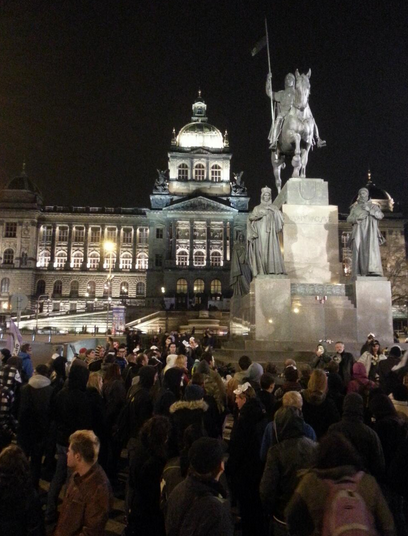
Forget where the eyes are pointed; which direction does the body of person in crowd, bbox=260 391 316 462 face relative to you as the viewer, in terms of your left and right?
facing away from the viewer

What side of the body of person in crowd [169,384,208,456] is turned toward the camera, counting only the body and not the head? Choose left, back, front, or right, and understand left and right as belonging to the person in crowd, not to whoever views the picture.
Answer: back

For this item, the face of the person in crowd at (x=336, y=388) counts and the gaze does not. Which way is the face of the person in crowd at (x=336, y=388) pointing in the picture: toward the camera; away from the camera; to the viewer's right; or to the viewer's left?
away from the camera

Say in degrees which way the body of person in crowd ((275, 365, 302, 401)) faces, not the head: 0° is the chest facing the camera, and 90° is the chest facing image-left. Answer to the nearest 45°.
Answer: approximately 180°

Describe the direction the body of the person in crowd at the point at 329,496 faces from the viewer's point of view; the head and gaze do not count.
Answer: away from the camera

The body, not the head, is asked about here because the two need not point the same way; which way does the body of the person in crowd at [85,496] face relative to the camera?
to the viewer's left

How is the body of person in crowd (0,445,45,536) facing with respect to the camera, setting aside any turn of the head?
away from the camera

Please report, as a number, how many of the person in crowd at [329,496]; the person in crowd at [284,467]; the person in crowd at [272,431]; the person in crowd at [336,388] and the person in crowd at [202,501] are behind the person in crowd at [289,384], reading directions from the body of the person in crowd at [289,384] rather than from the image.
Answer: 4

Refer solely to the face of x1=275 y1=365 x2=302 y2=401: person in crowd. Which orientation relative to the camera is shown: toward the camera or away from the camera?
away from the camera

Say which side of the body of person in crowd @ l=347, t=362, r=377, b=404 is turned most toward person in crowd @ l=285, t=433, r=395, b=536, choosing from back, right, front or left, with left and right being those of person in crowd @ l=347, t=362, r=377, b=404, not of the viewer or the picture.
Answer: back

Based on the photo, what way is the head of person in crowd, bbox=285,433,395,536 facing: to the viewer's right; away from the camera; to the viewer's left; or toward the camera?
away from the camera

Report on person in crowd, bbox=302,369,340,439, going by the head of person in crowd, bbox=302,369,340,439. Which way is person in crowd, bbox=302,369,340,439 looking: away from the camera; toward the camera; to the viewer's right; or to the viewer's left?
away from the camera

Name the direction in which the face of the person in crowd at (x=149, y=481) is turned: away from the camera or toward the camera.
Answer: away from the camera
